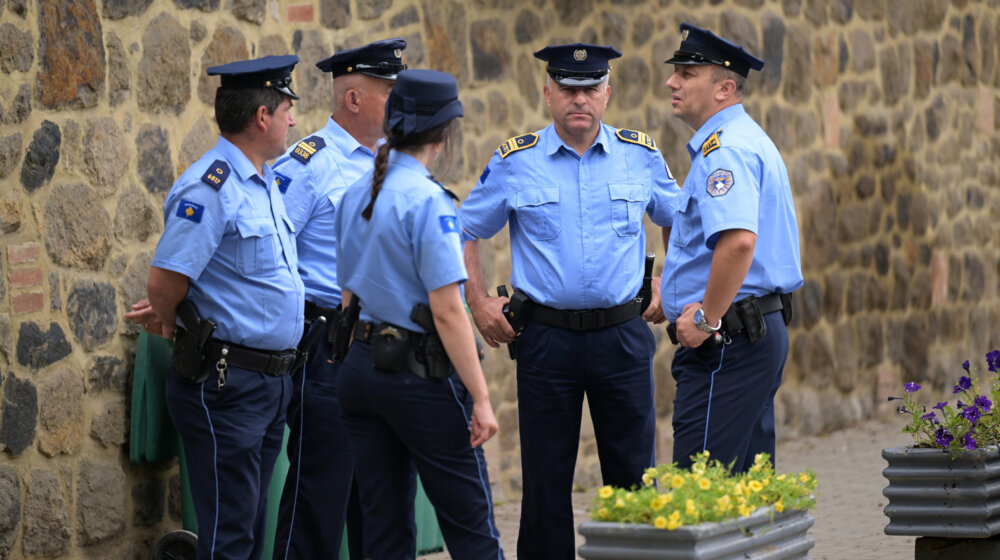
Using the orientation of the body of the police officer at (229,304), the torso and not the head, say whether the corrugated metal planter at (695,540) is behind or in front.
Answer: in front

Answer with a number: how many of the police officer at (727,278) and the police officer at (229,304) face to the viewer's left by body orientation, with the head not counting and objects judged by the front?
1

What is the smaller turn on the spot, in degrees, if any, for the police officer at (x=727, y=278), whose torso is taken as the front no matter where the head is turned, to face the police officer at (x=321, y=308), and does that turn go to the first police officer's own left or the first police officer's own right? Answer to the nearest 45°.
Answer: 0° — they already face them

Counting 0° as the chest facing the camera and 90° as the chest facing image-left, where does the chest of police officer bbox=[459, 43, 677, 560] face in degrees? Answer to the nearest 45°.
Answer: approximately 0°

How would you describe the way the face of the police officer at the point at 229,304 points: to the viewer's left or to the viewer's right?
to the viewer's right

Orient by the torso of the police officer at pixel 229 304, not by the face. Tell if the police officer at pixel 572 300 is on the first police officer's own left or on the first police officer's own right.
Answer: on the first police officer's own left

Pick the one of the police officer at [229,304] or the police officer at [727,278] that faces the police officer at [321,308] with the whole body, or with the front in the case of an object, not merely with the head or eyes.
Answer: the police officer at [727,278]

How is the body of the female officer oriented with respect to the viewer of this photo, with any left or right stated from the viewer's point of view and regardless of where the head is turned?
facing away from the viewer and to the right of the viewer

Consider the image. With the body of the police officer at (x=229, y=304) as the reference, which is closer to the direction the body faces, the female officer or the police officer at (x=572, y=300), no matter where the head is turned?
the female officer

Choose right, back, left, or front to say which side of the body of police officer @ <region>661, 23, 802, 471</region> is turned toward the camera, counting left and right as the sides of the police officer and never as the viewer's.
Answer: left

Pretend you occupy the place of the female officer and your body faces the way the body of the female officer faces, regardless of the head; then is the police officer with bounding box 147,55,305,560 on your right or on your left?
on your left

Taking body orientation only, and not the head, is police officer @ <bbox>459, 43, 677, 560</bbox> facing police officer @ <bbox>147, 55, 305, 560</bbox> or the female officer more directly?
the female officer

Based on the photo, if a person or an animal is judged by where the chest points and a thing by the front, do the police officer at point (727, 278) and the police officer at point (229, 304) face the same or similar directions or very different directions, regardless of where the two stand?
very different directions
